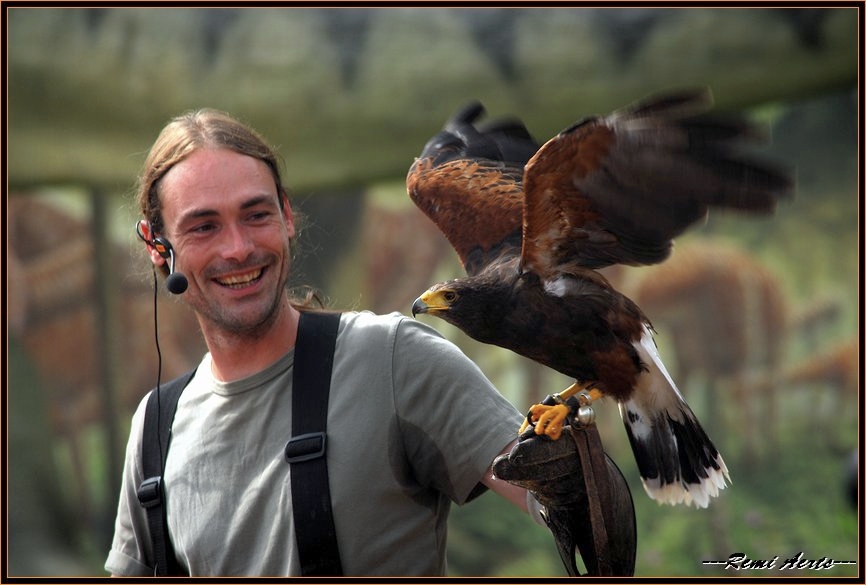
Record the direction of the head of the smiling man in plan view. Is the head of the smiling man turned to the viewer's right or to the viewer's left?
to the viewer's right

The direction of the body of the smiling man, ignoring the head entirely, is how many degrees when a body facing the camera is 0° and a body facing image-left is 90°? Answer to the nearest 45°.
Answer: approximately 45°
